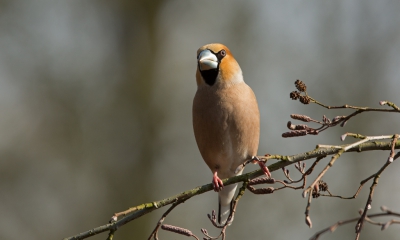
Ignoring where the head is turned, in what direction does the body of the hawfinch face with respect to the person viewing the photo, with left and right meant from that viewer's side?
facing the viewer
